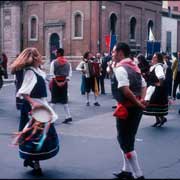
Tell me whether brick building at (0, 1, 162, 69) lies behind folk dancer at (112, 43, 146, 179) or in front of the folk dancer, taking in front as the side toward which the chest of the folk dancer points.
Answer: in front

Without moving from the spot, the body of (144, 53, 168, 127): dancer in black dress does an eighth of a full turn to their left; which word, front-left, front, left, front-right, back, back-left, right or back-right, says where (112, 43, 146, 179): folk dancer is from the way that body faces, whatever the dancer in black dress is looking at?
front-left

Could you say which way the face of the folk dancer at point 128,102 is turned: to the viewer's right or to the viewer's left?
to the viewer's left

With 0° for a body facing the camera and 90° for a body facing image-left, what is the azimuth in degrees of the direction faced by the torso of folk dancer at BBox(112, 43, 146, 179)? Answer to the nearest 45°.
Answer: approximately 135°

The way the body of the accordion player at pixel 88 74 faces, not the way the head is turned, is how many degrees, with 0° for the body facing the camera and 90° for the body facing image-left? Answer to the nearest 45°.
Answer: approximately 315°

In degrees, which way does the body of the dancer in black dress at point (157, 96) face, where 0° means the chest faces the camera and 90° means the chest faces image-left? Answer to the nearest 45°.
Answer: approximately 90°

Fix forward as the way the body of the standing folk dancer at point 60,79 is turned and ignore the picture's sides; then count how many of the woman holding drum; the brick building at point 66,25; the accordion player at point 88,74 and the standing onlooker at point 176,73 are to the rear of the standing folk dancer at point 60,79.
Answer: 1

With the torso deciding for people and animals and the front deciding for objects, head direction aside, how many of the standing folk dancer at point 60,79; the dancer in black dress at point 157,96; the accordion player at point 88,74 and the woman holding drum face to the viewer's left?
1
